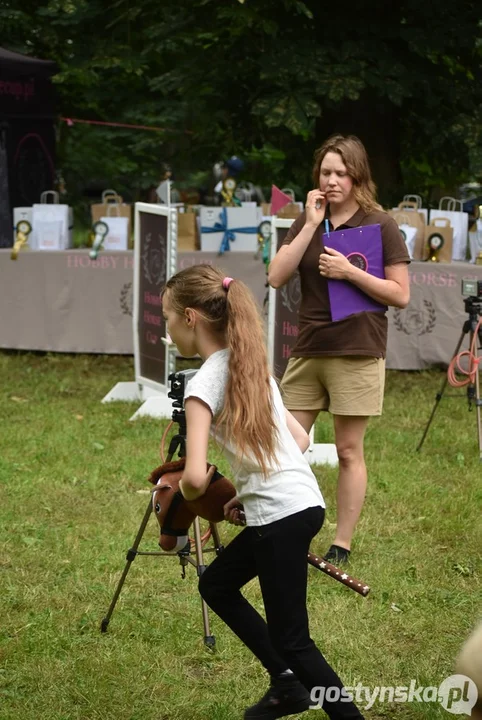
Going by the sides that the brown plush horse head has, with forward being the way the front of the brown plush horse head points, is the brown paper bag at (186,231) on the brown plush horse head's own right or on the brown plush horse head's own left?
on the brown plush horse head's own right

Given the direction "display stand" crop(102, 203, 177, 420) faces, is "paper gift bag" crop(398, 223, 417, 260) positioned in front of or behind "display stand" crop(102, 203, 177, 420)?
behind

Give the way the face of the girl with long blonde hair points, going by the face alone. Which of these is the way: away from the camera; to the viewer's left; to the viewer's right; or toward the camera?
to the viewer's left

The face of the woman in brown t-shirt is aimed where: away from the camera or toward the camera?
toward the camera

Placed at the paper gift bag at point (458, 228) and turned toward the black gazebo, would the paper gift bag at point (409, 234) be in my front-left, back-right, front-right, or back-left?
front-left

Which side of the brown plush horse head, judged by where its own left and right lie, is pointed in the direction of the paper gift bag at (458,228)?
right

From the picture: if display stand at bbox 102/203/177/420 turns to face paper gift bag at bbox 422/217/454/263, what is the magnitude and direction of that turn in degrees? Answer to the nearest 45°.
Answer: approximately 180°

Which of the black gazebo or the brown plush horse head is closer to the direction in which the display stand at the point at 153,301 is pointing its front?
the brown plush horse head

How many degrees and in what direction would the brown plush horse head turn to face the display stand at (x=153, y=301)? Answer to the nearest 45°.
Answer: approximately 90° to its right

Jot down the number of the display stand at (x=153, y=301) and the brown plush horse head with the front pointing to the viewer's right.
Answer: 0

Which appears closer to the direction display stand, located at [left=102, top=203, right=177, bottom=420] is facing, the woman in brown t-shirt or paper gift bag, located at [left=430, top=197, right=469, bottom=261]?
the woman in brown t-shirt

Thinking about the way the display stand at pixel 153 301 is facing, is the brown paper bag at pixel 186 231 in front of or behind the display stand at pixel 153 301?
behind

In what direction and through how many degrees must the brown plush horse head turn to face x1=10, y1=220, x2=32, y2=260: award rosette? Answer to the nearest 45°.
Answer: approximately 90° to its right

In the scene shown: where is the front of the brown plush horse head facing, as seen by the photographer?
facing to the left of the viewer

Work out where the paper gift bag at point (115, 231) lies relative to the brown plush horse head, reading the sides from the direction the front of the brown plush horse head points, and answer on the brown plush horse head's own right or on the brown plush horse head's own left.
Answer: on the brown plush horse head's own right

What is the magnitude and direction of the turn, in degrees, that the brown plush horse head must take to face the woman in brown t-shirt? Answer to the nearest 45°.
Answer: approximately 135° to its right
